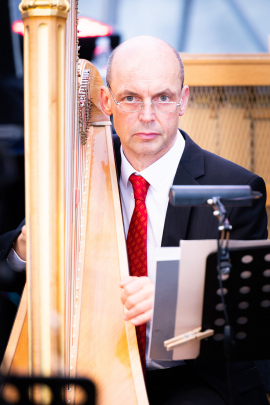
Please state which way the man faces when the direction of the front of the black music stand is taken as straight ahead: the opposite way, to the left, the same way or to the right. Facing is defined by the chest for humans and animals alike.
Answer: the opposite way

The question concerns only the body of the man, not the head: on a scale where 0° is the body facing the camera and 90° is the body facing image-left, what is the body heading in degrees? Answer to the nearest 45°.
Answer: approximately 0°

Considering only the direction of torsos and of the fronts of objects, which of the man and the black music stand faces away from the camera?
the black music stand

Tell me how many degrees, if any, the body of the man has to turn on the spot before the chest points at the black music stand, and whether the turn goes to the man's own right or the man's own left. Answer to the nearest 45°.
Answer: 0° — they already face it

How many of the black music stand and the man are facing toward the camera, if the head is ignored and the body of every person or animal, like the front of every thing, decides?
1

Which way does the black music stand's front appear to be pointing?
away from the camera
